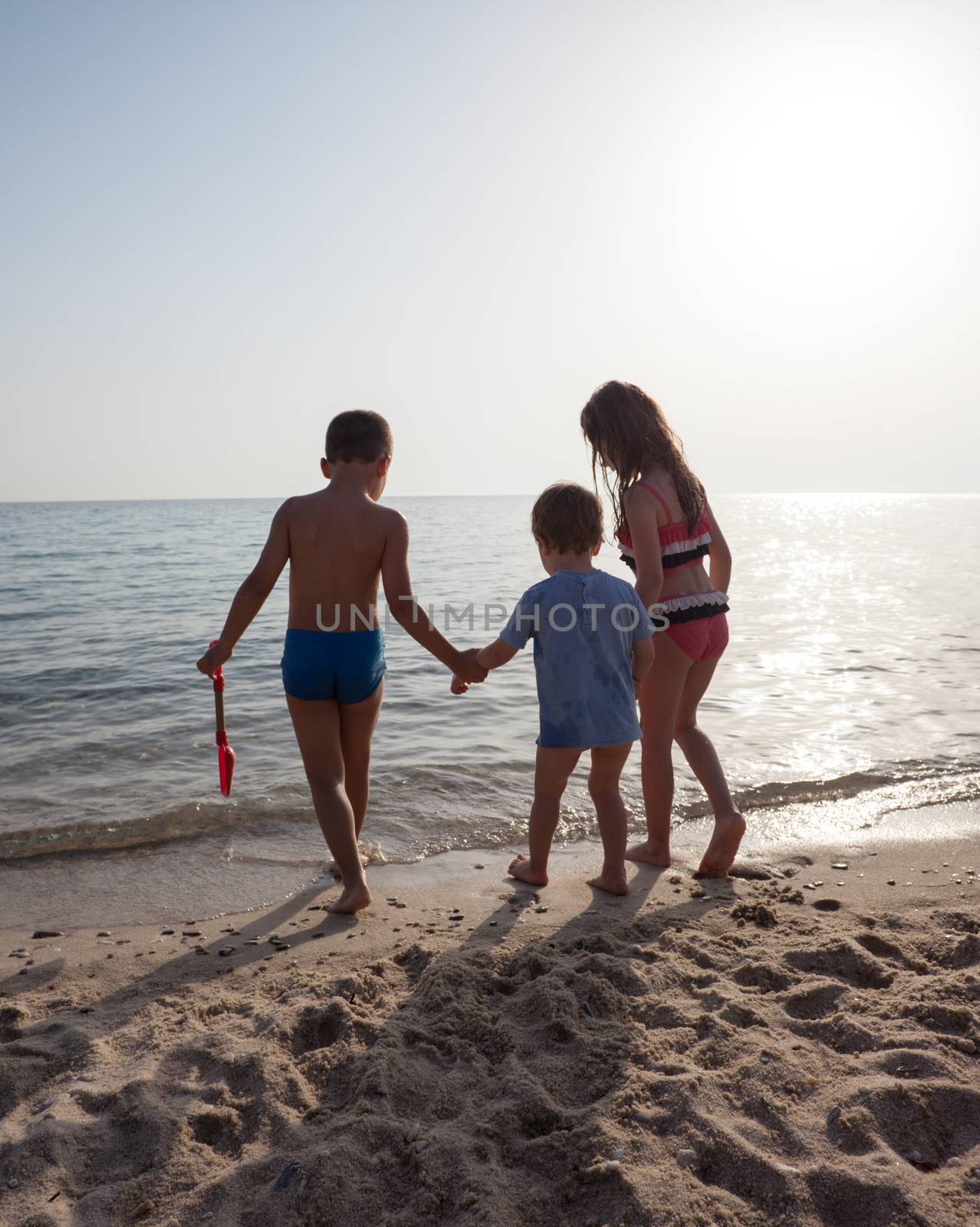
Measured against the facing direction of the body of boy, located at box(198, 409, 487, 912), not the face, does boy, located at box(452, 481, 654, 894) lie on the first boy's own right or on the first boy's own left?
on the first boy's own right

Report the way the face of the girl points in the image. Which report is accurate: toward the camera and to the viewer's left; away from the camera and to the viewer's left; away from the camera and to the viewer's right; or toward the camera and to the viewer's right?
away from the camera and to the viewer's left

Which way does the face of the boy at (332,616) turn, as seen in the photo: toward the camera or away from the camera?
away from the camera

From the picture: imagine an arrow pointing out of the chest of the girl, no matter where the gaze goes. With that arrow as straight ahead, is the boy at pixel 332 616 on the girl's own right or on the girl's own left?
on the girl's own left

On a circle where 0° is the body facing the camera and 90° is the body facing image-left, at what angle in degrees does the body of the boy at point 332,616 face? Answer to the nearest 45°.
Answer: approximately 180°

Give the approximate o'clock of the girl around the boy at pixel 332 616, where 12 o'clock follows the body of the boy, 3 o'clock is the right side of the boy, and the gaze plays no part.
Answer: The girl is roughly at 3 o'clock from the boy.

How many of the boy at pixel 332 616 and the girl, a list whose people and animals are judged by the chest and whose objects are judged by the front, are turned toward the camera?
0
